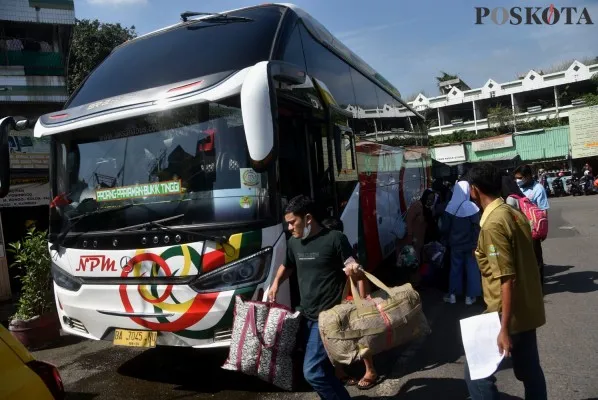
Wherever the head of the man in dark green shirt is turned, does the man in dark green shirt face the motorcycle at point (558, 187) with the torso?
no

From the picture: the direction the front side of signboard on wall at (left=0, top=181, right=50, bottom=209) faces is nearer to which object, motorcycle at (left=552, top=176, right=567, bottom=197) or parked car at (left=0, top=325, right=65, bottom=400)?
the parked car

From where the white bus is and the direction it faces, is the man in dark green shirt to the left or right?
on its left

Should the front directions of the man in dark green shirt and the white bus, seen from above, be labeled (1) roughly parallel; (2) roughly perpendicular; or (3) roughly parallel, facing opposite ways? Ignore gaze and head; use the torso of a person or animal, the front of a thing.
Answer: roughly parallel

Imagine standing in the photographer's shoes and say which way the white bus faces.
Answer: facing the viewer and to the left of the viewer

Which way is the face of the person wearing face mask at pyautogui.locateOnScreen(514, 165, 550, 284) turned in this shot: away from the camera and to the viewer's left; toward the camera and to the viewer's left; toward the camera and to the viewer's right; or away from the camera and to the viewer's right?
toward the camera and to the viewer's left

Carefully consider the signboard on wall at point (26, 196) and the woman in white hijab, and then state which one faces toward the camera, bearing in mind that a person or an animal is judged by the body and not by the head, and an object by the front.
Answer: the signboard on wall

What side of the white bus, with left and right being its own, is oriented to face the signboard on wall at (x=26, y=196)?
right

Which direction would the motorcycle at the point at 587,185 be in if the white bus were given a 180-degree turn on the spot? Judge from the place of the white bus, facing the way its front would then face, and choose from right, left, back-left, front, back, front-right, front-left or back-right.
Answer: front

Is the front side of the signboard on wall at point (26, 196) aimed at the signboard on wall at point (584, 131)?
no

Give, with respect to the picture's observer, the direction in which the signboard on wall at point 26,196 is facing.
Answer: facing the viewer
